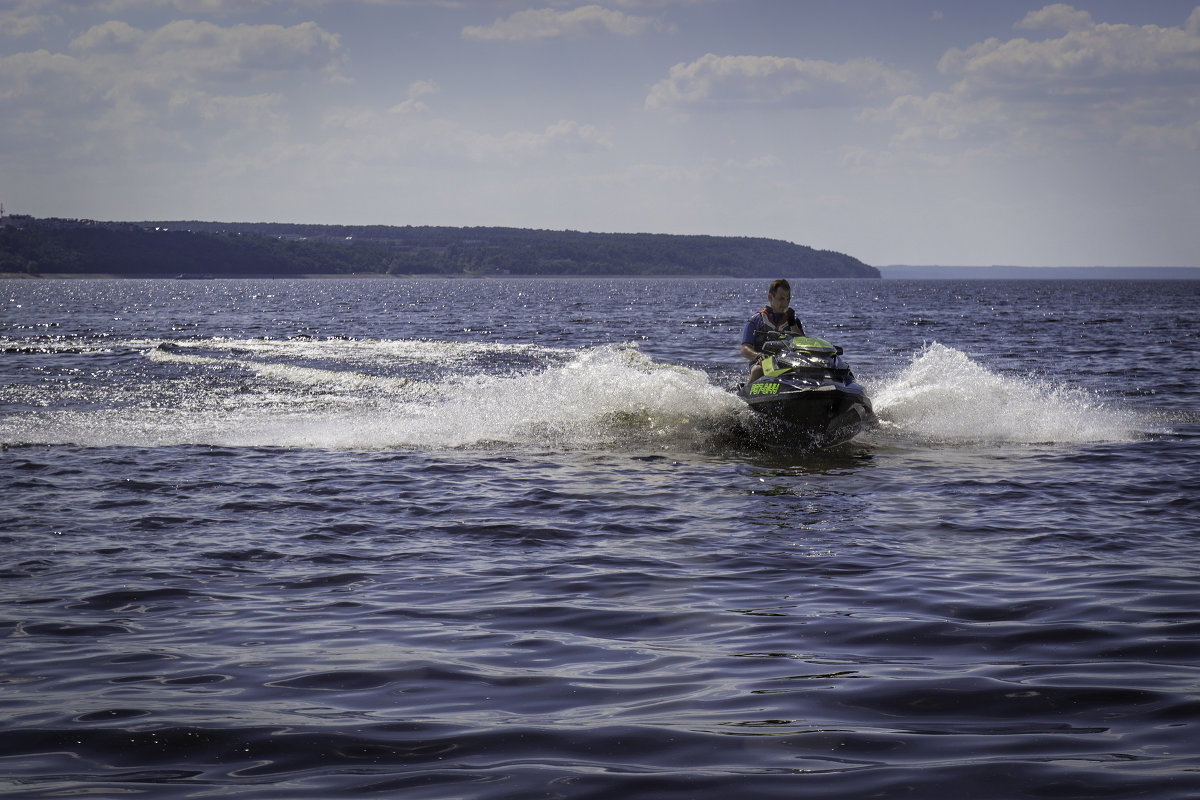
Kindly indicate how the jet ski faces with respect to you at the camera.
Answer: facing the viewer and to the right of the viewer
